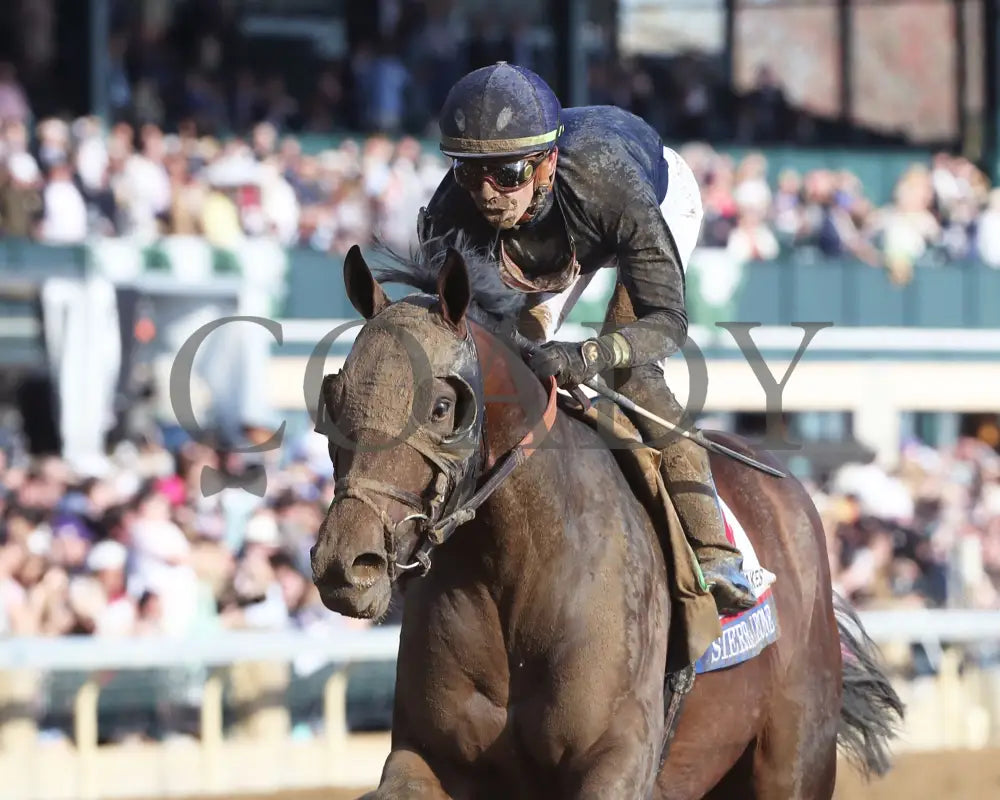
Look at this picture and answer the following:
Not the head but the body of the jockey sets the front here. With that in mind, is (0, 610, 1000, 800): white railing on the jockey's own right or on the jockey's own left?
on the jockey's own right

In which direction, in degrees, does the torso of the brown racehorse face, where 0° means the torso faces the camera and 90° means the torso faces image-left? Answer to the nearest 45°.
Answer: approximately 45°

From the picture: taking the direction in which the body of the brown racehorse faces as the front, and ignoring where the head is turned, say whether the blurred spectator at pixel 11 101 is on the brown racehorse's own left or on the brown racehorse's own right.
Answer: on the brown racehorse's own right

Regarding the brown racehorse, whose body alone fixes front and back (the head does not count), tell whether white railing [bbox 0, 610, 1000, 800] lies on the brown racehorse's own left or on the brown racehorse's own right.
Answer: on the brown racehorse's own right

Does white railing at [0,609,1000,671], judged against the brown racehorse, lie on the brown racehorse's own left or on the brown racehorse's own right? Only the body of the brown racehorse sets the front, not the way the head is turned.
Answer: on the brown racehorse's own right
